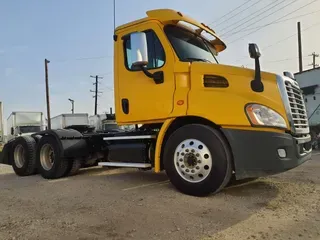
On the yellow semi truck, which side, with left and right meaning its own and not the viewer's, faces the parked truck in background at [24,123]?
back

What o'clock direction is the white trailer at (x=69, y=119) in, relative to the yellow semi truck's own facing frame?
The white trailer is roughly at 7 o'clock from the yellow semi truck.

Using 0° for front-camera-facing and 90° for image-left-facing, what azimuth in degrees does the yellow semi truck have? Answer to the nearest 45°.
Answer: approximately 315°
